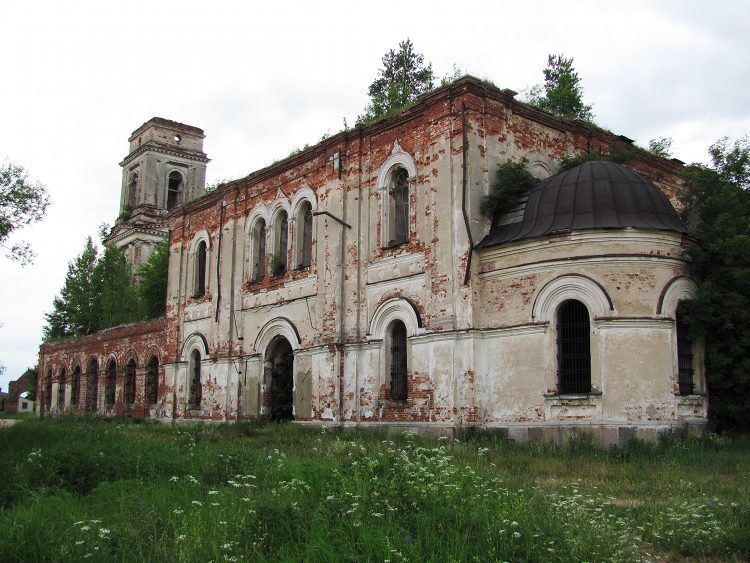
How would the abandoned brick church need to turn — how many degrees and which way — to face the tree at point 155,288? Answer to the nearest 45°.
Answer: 0° — it already faces it

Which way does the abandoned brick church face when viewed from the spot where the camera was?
facing away from the viewer and to the left of the viewer

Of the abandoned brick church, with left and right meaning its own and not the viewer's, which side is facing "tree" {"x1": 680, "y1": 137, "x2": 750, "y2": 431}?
back
